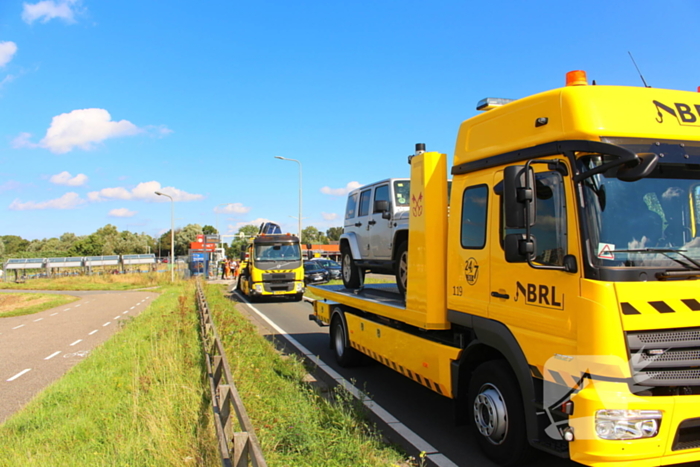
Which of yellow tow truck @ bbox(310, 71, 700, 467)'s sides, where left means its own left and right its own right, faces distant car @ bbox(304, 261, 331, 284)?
back

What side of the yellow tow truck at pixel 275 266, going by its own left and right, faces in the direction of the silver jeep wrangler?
front

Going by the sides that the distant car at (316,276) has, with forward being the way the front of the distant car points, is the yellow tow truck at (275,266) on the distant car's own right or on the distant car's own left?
on the distant car's own right

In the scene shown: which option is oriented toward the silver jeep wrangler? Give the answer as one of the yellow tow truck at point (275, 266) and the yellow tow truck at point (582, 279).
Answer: the yellow tow truck at point (275, 266)

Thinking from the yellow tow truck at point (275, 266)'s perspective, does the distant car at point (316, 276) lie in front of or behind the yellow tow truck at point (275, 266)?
behind

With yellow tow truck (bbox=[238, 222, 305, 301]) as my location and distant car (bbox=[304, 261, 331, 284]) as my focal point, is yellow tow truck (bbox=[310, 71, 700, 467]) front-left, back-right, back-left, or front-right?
back-right

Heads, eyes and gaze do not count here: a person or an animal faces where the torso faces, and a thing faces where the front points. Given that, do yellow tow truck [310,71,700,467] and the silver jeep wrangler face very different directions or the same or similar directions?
same or similar directions

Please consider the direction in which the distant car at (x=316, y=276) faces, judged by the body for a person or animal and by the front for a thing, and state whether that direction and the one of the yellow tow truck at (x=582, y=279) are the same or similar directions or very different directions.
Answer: same or similar directions

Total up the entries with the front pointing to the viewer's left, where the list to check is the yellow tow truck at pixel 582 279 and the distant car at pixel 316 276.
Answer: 0

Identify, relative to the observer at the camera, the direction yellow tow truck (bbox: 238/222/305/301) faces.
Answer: facing the viewer

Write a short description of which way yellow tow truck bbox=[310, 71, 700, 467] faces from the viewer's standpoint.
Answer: facing the viewer and to the right of the viewer

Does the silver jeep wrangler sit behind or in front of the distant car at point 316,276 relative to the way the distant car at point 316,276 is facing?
in front

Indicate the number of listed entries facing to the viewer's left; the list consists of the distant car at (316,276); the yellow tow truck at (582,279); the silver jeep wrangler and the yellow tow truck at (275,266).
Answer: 0
